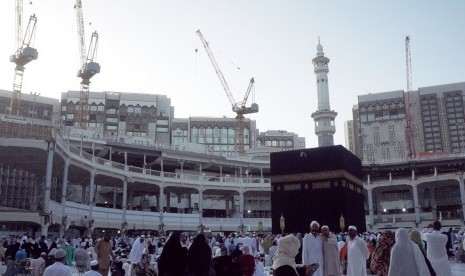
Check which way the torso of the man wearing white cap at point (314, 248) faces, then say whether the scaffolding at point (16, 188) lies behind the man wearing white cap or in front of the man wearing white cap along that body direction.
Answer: behind

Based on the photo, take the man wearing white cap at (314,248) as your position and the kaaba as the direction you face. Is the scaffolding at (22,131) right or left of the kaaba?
left

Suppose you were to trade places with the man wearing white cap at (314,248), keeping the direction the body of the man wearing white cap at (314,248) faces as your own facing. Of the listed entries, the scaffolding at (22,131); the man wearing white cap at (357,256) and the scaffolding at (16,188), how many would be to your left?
1

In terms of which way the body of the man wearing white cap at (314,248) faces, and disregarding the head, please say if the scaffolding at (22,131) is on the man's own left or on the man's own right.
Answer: on the man's own right

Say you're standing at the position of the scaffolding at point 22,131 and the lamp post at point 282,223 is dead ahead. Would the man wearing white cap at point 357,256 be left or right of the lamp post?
right

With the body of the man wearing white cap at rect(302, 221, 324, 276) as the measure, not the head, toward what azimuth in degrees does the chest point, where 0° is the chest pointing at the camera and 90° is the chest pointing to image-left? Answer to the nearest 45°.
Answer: approximately 0°

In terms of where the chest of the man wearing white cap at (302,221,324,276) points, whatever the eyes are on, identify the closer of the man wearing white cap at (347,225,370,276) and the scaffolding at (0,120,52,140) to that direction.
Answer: the man wearing white cap

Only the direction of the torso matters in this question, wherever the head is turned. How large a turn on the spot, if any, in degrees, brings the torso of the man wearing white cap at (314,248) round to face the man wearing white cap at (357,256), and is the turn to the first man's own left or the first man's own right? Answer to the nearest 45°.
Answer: approximately 90° to the first man's own left

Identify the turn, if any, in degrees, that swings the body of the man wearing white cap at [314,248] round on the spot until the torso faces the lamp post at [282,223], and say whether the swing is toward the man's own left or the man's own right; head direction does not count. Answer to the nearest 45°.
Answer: approximately 180°

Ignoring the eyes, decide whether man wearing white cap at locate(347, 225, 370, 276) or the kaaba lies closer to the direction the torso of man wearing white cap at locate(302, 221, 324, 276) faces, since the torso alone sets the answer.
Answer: the man wearing white cap

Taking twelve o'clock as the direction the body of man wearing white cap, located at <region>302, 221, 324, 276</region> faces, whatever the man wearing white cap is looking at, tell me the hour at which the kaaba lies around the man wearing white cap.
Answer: The kaaba is roughly at 6 o'clock from the man wearing white cap.
